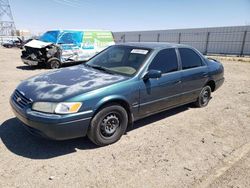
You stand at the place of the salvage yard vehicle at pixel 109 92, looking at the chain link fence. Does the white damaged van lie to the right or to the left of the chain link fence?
left

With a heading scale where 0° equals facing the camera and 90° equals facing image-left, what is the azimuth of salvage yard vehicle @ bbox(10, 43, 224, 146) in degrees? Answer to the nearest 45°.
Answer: approximately 45°

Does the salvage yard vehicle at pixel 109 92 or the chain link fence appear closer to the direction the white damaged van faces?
the salvage yard vehicle

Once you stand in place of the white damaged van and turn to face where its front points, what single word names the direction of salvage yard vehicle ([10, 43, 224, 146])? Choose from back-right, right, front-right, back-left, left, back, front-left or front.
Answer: front-left

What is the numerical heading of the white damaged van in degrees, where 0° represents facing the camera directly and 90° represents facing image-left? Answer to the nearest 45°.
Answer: approximately 45°

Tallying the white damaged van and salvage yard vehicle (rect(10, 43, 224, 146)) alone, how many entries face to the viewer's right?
0

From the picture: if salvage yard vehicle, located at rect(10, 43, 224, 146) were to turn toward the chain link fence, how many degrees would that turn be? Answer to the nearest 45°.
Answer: approximately 180°

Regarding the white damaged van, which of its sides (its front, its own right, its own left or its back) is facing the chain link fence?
back
